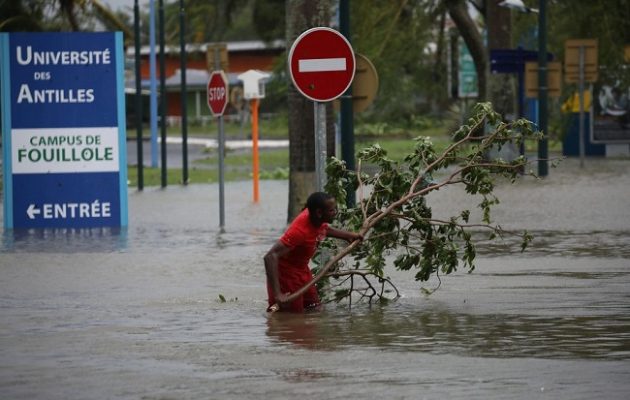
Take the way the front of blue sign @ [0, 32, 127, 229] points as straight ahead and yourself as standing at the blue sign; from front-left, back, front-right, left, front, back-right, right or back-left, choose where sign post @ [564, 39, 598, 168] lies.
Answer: back-left

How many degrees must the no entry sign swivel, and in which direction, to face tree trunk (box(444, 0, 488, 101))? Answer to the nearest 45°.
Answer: approximately 180°

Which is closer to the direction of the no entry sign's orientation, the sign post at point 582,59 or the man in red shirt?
the man in red shirt

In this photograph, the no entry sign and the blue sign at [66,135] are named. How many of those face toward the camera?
2

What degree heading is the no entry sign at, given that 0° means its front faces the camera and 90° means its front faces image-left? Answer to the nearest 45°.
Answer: approximately 0°
